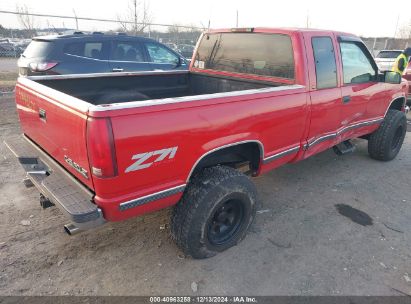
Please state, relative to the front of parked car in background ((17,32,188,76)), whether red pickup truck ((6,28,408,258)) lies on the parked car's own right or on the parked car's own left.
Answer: on the parked car's own right

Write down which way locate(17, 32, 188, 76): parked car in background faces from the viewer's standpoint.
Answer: facing away from the viewer and to the right of the viewer

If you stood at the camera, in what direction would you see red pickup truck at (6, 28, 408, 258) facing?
facing away from the viewer and to the right of the viewer

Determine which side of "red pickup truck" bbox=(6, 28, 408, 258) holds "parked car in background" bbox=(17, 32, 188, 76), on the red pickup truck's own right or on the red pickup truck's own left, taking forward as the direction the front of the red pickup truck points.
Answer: on the red pickup truck's own left

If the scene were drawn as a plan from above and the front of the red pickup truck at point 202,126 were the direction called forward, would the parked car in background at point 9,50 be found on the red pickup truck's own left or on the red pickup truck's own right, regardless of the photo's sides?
on the red pickup truck's own left

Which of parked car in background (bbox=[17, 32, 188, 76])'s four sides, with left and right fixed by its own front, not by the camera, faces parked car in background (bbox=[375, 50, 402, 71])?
front
